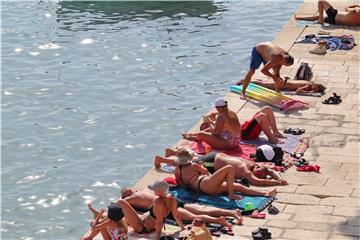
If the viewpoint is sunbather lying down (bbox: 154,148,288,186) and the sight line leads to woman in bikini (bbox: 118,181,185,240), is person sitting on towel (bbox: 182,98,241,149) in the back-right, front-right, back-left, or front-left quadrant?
back-right
